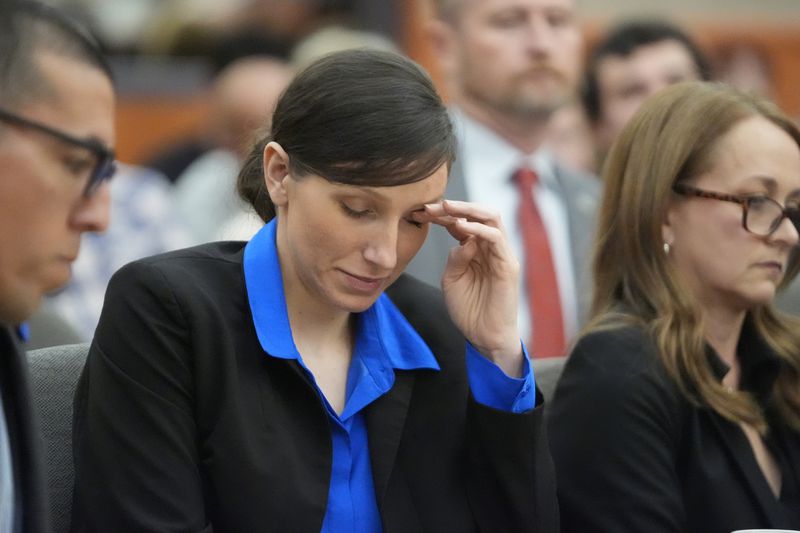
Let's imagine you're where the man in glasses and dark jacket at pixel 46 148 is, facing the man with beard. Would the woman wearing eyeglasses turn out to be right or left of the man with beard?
right

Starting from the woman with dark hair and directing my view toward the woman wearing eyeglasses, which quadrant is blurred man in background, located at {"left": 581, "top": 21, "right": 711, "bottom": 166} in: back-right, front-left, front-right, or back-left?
front-left

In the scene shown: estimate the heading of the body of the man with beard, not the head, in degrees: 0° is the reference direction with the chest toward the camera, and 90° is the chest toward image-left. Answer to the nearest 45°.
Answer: approximately 315°

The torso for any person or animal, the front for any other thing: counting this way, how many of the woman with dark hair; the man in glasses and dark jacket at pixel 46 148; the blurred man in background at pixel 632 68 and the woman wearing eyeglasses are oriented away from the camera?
0

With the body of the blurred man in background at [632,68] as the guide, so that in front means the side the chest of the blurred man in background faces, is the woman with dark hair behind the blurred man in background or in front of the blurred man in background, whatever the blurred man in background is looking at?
in front

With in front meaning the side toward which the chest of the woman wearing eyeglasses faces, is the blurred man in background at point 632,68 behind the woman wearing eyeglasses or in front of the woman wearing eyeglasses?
behind

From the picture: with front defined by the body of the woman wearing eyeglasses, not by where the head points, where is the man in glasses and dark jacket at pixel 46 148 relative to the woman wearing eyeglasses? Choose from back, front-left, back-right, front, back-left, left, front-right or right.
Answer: right

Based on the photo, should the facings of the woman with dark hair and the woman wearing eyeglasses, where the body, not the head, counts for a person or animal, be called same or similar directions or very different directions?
same or similar directions

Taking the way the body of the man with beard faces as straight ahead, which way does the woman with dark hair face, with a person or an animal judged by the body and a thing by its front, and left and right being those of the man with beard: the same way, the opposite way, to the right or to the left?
the same way

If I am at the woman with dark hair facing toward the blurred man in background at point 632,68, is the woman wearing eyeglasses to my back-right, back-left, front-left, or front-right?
front-right

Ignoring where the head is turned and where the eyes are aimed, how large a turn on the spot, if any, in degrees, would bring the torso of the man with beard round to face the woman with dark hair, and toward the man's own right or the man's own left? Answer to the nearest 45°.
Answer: approximately 45° to the man's own right

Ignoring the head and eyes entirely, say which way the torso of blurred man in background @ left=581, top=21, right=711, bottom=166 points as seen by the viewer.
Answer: toward the camera

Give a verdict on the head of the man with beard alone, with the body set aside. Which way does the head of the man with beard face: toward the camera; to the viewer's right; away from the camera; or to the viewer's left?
toward the camera
